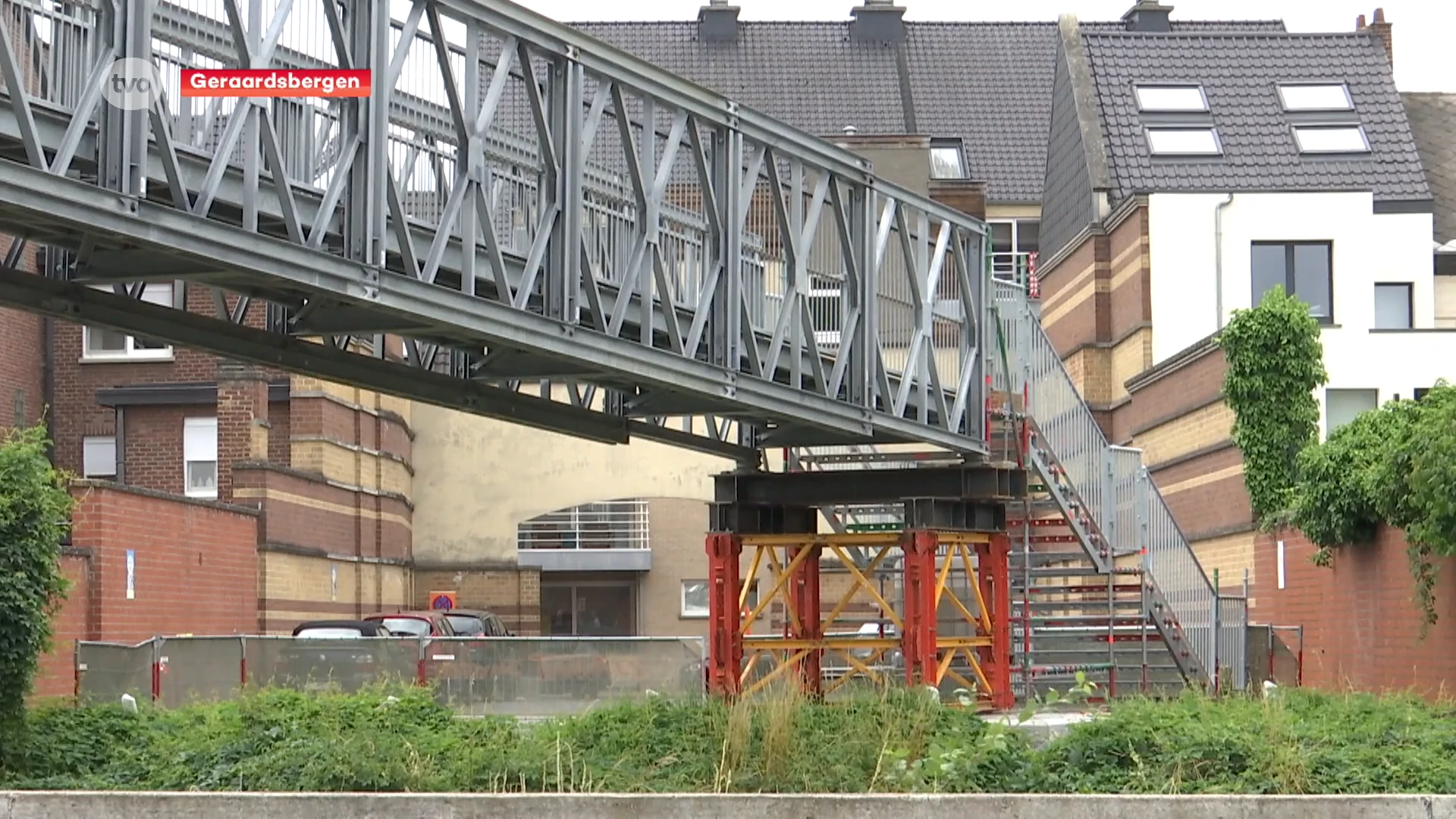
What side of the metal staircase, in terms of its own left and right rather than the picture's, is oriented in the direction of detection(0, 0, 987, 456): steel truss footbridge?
right

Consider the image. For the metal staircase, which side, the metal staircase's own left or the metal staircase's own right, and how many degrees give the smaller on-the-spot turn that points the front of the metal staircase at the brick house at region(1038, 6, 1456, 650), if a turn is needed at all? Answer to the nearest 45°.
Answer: approximately 90° to the metal staircase's own left
